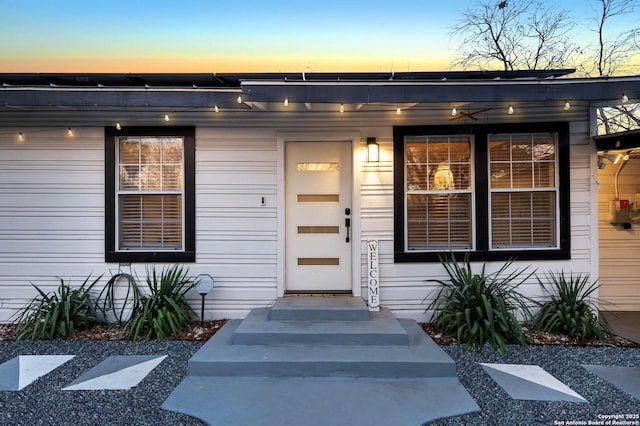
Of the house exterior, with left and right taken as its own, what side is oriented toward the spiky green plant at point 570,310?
left

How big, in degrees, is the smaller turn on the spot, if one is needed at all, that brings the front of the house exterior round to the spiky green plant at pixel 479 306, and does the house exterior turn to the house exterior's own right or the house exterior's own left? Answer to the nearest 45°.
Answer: approximately 90° to the house exterior's own left

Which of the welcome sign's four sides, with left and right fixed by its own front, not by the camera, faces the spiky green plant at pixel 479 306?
left

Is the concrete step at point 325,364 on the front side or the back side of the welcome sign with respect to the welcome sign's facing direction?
on the front side

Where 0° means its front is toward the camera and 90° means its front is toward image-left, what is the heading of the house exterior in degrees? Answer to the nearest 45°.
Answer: approximately 0°

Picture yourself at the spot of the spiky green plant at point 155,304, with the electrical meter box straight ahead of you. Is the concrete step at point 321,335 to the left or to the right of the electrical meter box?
right

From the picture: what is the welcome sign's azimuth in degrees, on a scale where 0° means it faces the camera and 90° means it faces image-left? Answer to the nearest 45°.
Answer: approximately 0°

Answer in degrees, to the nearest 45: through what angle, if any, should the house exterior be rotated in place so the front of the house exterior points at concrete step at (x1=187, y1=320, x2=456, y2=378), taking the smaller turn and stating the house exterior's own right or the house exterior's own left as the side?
0° — it already faces it
